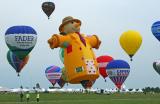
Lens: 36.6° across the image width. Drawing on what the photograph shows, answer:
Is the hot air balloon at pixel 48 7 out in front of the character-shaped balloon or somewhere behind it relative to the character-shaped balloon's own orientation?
behind

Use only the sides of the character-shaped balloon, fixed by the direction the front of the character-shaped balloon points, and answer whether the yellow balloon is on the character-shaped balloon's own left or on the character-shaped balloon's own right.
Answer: on the character-shaped balloon's own left

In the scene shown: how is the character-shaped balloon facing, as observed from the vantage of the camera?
facing the viewer and to the right of the viewer

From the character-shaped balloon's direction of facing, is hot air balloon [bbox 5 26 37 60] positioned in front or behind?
behind
